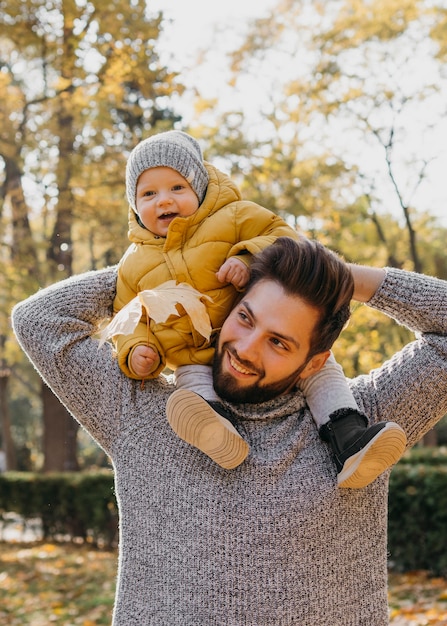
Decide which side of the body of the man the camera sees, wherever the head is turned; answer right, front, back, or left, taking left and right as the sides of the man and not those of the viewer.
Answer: front

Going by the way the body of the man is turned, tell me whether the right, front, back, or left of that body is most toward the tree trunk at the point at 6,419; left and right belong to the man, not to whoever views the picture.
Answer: back

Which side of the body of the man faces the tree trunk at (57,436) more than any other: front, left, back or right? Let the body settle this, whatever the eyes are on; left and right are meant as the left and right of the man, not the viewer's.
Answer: back
